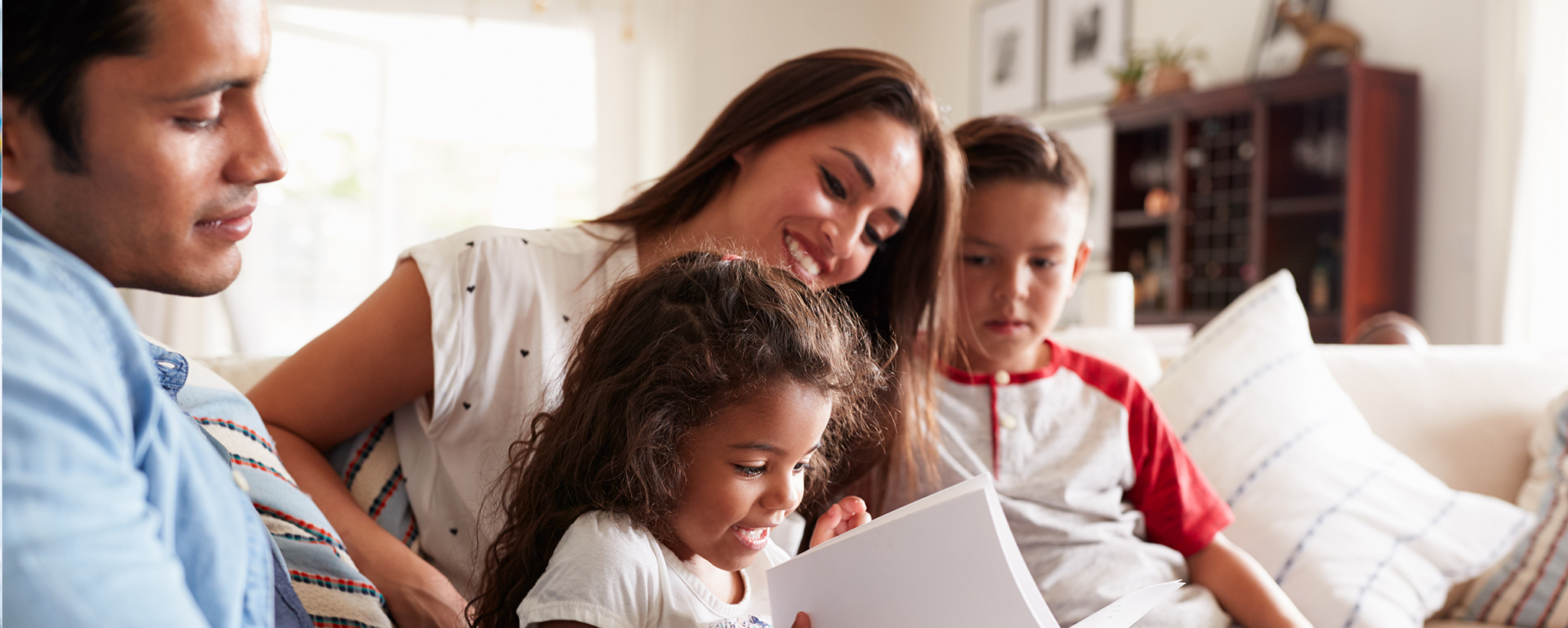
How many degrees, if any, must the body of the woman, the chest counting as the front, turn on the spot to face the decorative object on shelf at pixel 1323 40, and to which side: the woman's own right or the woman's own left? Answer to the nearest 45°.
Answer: approximately 90° to the woman's own left

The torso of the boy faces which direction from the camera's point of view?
toward the camera

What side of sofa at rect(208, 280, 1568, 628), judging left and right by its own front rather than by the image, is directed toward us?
front

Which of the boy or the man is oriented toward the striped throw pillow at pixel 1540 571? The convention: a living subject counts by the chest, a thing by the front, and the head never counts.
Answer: the man

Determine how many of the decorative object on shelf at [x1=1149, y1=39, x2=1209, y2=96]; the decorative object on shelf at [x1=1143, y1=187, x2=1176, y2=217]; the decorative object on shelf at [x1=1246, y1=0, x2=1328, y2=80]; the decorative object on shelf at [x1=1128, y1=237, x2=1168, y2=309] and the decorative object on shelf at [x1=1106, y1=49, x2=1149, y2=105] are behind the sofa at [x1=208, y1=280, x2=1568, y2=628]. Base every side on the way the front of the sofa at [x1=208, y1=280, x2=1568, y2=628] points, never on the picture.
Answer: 5

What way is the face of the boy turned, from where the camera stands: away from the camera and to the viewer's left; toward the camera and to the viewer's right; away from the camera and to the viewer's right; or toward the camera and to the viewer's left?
toward the camera and to the viewer's left

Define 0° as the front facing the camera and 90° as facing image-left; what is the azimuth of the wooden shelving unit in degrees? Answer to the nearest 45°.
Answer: approximately 45°

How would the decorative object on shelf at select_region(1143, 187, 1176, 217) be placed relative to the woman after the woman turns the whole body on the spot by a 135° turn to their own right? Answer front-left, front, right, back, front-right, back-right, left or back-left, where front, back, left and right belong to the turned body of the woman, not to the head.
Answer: back-right

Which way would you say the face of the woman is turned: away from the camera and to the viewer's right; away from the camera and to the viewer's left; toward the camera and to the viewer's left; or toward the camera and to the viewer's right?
toward the camera and to the viewer's right

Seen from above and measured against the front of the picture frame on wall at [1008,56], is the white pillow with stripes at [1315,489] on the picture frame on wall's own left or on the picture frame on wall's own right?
on the picture frame on wall's own left

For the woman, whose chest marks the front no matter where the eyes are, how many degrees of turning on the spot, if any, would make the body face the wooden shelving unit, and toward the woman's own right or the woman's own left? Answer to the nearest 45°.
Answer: approximately 90° to the woman's own left

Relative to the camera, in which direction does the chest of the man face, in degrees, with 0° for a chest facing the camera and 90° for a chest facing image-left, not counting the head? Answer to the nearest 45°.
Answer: approximately 270°

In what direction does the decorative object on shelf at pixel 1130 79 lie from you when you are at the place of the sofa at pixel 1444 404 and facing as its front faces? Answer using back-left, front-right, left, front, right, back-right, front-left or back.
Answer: back

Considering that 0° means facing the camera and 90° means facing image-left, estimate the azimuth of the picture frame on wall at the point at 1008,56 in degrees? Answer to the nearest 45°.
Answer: approximately 45°
